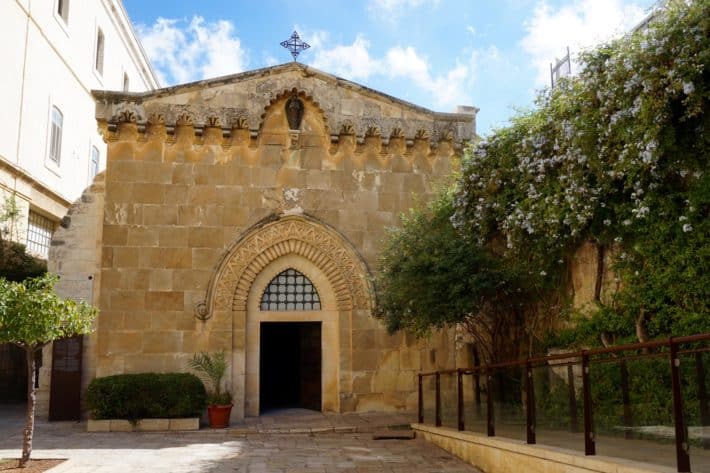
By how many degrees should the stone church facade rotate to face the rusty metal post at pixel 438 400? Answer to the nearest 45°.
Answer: approximately 45° to its left

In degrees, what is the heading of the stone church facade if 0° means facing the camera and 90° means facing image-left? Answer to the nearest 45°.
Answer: approximately 0°

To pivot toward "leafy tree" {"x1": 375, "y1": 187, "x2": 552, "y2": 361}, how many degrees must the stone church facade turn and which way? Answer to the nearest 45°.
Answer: approximately 45° to its left

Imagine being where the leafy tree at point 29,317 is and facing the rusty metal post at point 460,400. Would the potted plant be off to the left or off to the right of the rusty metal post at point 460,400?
left

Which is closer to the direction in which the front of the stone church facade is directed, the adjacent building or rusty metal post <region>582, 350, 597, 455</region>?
the rusty metal post

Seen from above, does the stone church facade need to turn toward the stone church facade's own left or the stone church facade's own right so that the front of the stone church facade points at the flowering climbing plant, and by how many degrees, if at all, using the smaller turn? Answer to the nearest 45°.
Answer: approximately 45° to the stone church facade's own left
